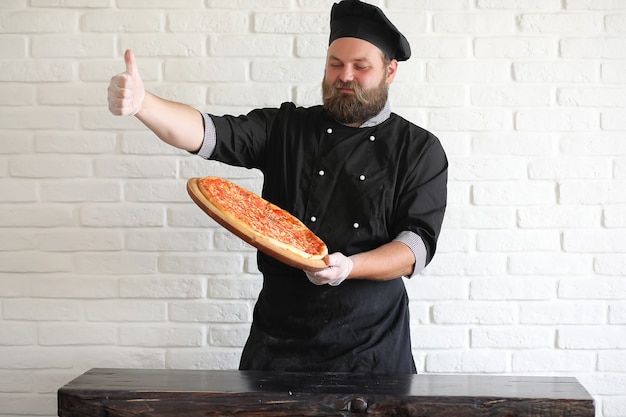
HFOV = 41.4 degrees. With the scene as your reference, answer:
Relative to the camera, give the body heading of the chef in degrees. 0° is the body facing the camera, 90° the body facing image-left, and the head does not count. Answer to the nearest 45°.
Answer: approximately 0°
